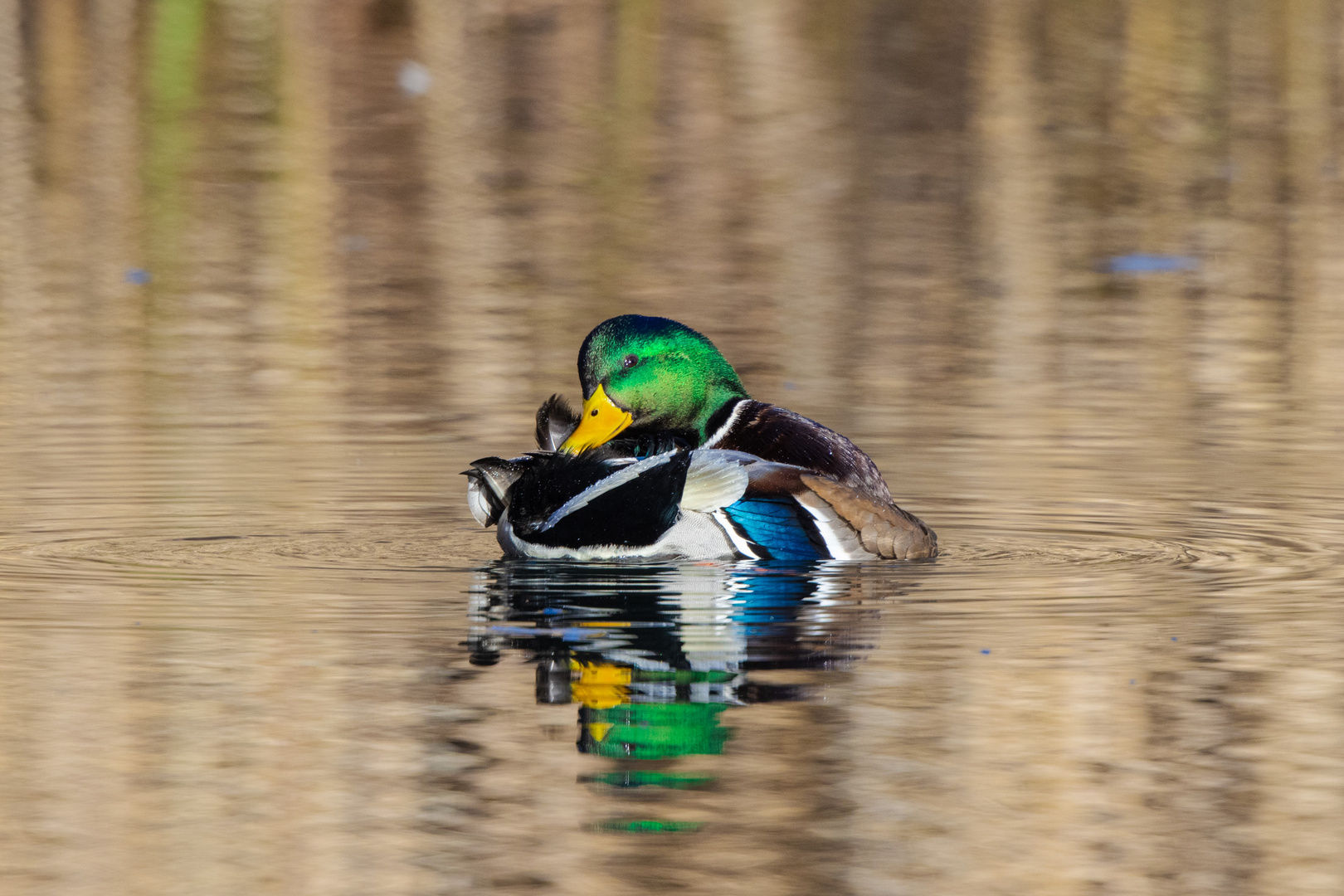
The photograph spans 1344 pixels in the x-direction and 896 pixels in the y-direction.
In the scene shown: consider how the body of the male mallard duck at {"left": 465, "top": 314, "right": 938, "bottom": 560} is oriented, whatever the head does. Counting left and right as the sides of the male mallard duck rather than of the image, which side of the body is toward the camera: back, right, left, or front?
right
